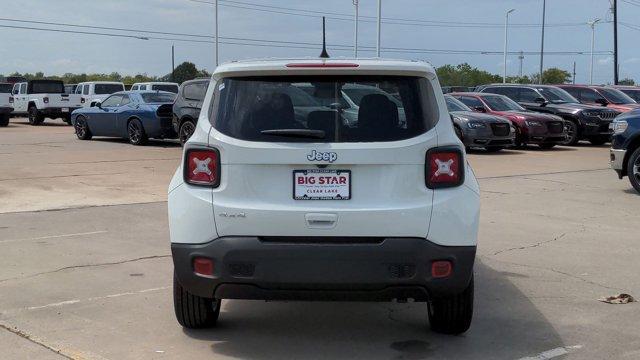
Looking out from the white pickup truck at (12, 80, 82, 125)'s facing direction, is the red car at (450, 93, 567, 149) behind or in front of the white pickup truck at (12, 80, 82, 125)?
behind

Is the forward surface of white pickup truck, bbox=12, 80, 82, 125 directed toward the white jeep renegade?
no

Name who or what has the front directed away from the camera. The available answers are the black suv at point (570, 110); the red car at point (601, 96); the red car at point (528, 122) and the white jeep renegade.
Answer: the white jeep renegade

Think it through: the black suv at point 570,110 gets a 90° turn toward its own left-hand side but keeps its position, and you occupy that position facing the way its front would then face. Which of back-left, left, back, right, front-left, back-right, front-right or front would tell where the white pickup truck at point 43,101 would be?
back-left

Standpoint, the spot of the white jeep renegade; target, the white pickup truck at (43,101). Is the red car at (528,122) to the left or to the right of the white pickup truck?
right

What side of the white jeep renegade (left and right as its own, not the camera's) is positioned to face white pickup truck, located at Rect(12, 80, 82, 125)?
front

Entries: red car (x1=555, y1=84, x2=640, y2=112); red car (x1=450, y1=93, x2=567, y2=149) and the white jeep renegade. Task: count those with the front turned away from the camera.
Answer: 1

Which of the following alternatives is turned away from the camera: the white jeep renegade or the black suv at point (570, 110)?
the white jeep renegade

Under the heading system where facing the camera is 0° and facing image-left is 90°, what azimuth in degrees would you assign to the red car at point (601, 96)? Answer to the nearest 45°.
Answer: approximately 315°

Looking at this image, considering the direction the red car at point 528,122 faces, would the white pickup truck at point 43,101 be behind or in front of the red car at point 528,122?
behind

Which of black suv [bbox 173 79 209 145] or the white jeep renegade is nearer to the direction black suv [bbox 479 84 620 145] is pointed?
the white jeep renegade

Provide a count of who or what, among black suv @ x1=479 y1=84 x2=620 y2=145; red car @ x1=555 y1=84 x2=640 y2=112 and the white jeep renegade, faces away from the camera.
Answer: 1

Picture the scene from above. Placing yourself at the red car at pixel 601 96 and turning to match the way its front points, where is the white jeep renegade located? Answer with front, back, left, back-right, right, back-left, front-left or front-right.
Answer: front-right

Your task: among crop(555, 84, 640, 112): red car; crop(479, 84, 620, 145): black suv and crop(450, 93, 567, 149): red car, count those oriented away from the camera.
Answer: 0

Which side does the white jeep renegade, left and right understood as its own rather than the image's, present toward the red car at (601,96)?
front

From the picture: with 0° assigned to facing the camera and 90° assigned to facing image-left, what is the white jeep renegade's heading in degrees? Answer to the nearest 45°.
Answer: approximately 180°

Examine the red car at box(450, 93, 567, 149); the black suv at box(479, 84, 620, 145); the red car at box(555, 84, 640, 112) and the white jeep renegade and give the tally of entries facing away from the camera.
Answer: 1

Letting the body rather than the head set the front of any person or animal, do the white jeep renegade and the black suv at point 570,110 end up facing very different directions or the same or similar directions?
very different directions
